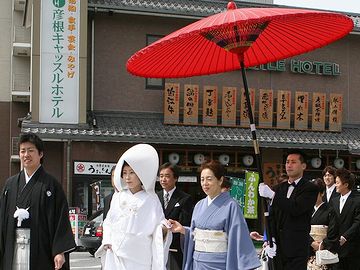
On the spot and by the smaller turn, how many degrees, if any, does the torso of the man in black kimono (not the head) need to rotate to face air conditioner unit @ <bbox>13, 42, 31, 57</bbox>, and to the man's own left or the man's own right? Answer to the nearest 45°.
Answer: approximately 135° to the man's own right

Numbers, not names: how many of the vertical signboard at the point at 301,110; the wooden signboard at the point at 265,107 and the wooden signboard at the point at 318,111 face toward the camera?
3

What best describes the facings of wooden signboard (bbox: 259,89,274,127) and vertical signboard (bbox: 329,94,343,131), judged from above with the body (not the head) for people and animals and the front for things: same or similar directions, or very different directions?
same or similar directions

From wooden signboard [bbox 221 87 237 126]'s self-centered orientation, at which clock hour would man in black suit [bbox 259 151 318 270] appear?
The man in black suit is roughly at 12 o'clock from the wooden signboard.

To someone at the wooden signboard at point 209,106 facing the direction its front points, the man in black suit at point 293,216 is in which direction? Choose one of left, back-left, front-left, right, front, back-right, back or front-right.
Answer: front

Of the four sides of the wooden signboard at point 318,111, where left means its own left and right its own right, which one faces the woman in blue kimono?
front

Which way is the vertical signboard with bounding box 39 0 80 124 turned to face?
toward the camera

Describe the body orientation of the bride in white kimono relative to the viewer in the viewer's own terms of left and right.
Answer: facing the viewer and to the left of the viewer

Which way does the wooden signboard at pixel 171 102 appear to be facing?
toward the camera

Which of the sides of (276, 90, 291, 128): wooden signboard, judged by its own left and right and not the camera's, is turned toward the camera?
front

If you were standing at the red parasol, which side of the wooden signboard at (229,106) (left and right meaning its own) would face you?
front

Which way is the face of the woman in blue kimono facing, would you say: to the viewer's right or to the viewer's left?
to the viewer's left

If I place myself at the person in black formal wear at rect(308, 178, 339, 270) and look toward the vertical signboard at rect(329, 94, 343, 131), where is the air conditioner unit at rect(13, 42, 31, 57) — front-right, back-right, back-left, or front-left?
front-left

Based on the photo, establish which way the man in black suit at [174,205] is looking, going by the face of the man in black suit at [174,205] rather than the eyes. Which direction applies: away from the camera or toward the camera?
toward the camera

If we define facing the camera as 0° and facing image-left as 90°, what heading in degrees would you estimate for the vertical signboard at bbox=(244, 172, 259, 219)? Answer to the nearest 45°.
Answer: approximately 0°

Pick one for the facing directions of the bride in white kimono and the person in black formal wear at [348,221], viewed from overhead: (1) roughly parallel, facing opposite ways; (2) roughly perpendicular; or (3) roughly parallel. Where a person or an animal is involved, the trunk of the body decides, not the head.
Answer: roughly parallel

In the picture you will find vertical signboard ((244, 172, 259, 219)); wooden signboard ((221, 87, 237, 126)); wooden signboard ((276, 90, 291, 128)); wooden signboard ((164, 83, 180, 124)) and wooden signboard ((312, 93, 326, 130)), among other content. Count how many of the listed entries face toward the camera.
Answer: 5
